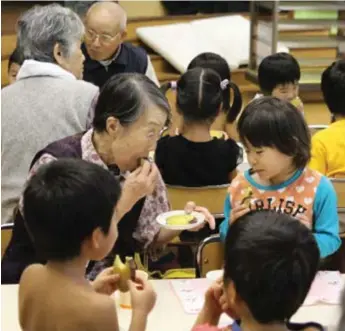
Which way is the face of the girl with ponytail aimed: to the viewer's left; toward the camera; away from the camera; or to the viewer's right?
away from the camera

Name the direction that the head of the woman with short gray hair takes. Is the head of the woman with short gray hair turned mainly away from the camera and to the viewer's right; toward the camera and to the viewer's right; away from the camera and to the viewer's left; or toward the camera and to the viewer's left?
away from the camera and to the viewer's right

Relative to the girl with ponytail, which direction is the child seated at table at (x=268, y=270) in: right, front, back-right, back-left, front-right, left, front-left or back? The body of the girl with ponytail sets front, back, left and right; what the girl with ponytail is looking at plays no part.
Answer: back

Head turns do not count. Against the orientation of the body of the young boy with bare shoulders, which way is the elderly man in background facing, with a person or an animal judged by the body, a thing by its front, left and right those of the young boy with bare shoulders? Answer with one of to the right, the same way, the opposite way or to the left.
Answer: the opposite way

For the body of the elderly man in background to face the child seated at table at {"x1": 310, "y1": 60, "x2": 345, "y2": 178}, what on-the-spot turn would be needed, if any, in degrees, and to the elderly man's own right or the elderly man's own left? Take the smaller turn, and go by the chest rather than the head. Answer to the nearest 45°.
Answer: approximately 90° to the elderly man's own left

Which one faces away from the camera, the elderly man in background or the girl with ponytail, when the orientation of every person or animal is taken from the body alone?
the girl with ponytail

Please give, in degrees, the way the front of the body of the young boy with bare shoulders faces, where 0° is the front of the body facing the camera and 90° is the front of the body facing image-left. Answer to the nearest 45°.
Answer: approximately 225°

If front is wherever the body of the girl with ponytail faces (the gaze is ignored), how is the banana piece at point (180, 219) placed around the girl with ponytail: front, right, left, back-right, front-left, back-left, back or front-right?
back
